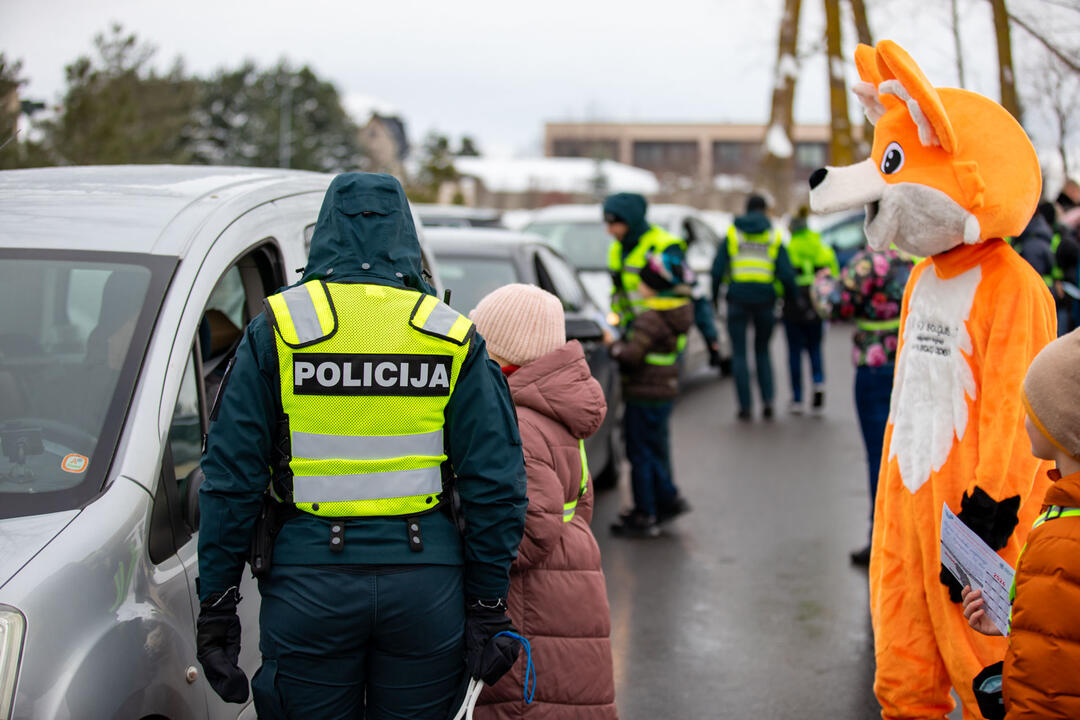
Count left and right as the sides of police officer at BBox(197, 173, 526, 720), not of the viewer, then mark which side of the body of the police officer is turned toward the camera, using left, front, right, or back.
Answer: back

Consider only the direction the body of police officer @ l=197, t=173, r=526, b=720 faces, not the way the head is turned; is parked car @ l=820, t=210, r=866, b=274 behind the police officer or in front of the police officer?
in front

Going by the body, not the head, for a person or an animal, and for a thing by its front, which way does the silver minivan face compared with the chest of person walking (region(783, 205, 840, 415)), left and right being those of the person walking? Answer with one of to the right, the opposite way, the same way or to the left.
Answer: the opposite way

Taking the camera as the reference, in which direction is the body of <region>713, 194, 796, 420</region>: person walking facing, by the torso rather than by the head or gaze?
away from the camera

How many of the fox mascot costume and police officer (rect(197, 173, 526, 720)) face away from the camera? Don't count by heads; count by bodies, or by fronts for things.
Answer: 1

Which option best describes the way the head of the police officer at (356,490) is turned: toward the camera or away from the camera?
away from the camera

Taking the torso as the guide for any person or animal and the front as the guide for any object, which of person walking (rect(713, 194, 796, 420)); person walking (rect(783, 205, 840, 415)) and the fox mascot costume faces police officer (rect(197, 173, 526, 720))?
the fox mascot costume

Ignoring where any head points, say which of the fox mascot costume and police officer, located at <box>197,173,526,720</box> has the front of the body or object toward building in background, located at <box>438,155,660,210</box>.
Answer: the police officer

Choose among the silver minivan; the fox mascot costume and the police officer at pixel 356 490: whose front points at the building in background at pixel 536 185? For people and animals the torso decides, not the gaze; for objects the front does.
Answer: the police officer

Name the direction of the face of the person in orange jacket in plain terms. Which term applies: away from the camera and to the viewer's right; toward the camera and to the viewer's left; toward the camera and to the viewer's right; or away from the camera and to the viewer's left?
away from the camera and to the viewer's left

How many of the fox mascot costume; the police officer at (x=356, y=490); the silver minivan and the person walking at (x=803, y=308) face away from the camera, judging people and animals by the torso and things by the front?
2

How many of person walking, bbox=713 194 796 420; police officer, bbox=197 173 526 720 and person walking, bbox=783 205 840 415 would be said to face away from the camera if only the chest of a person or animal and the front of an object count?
3

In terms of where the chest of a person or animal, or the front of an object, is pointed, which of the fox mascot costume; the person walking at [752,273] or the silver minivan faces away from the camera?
the person walking

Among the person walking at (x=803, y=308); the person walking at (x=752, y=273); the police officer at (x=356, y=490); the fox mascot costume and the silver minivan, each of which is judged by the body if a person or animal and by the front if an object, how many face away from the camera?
3

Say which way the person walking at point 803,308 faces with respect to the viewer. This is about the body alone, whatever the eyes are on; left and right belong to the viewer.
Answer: facing away from the viewer

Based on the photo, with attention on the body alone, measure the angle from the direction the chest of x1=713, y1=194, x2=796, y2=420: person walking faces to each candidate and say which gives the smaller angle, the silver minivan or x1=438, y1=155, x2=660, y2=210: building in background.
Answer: the building in background

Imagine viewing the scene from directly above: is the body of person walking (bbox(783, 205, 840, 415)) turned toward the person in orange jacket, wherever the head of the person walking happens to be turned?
no

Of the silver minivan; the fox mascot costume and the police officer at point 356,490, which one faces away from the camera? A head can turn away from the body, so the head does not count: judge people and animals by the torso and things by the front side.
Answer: the police officer

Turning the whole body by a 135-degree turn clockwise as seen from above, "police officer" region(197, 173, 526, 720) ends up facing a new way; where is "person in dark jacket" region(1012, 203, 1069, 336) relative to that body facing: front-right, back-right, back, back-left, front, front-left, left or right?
left

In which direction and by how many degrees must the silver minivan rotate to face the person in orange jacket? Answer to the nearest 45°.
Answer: approximately 90° to its left

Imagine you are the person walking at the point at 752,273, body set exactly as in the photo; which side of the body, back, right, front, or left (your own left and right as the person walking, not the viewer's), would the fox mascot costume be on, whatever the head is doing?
back

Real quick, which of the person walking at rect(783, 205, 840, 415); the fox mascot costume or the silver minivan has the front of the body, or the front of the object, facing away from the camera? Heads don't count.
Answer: the person walking
